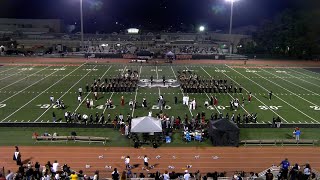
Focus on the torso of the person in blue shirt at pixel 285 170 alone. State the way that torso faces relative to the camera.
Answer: away from the camera

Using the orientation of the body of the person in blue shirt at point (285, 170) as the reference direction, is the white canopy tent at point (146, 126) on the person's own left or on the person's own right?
on the person's own left
